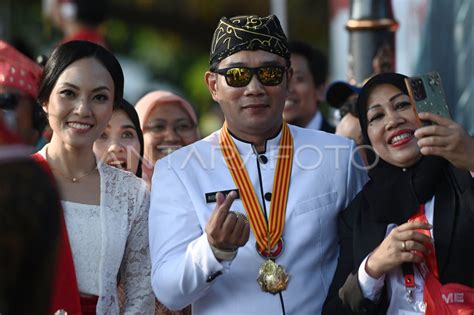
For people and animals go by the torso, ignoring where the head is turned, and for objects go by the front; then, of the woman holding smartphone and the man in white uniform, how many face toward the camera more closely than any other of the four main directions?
2

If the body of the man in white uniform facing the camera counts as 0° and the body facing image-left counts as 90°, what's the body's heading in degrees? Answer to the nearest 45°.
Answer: approximately 0°

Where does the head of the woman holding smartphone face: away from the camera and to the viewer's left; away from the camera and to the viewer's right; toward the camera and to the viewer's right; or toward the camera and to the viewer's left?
toward the camera and to the viewer's right

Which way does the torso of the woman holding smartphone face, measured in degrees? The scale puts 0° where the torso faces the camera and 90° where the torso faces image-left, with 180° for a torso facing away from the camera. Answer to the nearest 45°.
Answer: approximately 0°

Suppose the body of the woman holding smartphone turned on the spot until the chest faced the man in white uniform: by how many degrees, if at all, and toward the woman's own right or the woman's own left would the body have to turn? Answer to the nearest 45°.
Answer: approximately 90° to the woman's own right

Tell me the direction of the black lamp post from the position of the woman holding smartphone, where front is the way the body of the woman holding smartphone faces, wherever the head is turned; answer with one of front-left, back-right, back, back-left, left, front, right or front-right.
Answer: back

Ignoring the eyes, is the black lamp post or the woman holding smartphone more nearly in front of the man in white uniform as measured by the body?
the woman holding smartphone

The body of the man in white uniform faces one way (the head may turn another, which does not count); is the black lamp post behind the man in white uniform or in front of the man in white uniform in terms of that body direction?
behind
